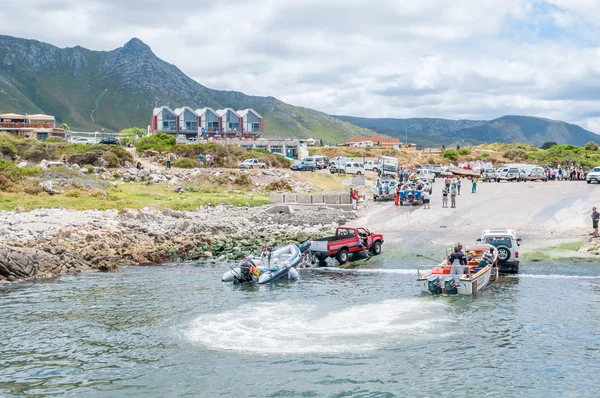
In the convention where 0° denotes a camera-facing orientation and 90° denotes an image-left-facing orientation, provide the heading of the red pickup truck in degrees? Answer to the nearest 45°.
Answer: approximately 225°

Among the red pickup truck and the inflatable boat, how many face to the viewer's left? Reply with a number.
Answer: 0

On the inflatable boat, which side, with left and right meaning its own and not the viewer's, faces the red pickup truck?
front

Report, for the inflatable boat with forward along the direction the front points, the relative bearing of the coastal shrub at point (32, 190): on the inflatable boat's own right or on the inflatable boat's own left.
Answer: on the inflatable boat's own left

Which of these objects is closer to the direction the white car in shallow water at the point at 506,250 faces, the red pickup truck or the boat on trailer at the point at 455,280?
the red pickup truck

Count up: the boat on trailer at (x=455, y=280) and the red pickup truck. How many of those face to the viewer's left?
0

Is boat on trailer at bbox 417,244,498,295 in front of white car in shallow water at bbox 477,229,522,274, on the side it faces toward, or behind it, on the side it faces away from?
behind

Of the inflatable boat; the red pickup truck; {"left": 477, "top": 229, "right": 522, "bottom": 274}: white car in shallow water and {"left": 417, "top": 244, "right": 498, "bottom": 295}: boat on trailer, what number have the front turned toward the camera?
0

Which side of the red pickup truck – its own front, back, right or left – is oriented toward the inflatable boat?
back

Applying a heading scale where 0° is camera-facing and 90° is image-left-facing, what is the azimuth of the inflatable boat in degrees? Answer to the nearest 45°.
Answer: approximately 225°

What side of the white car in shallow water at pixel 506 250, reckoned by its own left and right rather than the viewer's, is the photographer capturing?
back

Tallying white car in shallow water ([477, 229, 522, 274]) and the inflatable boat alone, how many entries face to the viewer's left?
0

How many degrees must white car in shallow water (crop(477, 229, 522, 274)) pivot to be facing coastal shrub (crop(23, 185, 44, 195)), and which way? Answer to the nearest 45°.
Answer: approximately 90° to its left

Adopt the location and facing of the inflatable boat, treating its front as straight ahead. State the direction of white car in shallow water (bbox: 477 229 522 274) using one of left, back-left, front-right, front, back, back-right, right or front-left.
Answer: front-right
